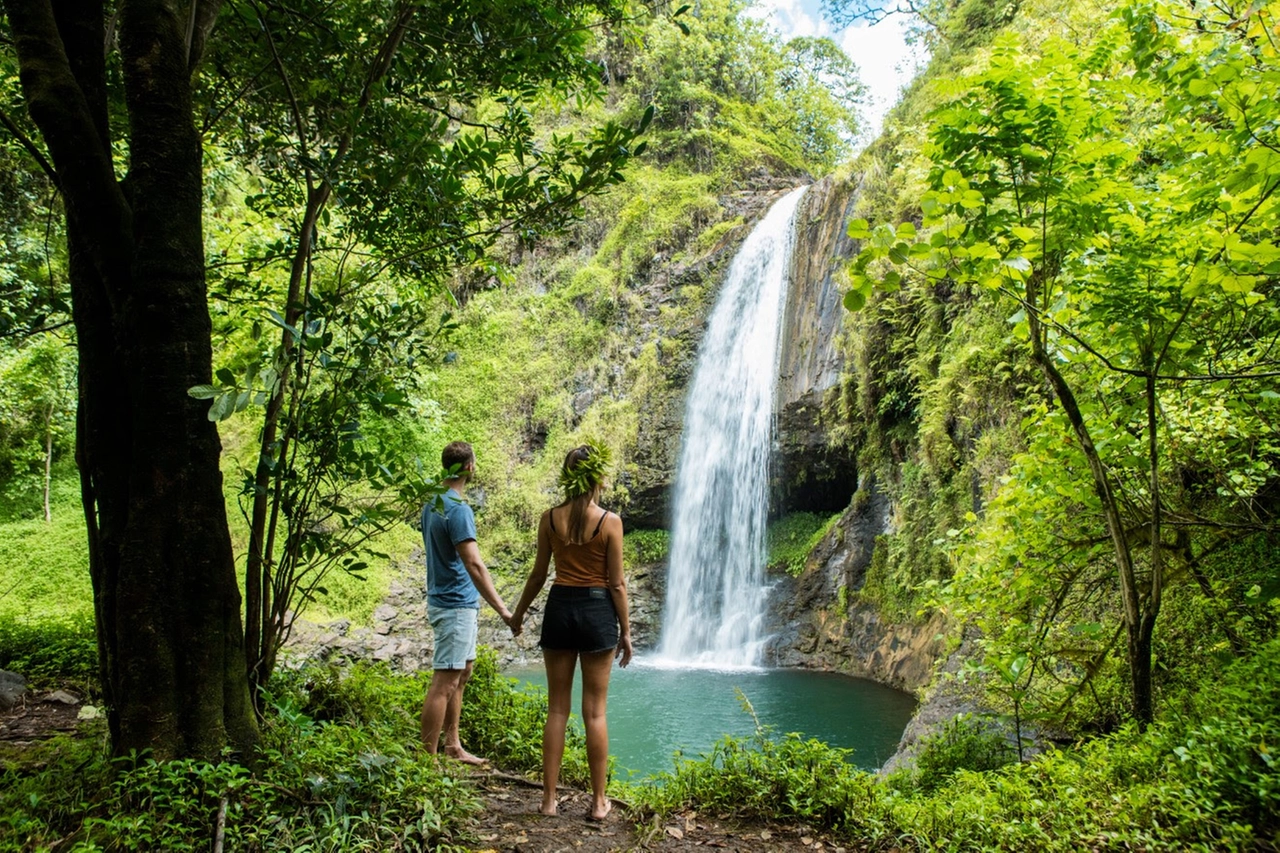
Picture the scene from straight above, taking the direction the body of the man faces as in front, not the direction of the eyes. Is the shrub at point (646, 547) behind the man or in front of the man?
in front

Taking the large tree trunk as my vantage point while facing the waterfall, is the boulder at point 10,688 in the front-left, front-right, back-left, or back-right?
front-left

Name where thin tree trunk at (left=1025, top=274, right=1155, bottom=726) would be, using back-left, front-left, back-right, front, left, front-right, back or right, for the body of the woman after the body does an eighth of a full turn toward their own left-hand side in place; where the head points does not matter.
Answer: back-right

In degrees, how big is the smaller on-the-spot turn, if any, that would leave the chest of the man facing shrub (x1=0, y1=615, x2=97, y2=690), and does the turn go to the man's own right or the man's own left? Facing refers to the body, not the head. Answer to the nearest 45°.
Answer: approximately 90° to the man's own left

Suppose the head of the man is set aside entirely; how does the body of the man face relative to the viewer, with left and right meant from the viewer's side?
facing away from the viewer and to the right of the viewer

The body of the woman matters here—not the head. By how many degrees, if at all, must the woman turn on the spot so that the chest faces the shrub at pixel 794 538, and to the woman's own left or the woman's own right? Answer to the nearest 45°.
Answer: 0° — they already face it

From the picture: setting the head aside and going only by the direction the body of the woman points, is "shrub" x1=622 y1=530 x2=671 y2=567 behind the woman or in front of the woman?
in front

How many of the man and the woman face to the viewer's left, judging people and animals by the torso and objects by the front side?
0

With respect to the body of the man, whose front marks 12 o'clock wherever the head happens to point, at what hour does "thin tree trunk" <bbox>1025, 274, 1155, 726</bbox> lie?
The thin tree trunk is roughly at 2 o'clock from the man.

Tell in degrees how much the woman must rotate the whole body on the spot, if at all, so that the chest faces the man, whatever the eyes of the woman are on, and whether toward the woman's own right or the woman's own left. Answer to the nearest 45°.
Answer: approximately 45° to the woman's own left

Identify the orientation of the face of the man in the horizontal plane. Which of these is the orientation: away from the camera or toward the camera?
away from the camera

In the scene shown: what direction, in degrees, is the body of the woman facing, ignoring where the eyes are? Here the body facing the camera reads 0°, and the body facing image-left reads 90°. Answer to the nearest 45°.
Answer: approximately 180°
